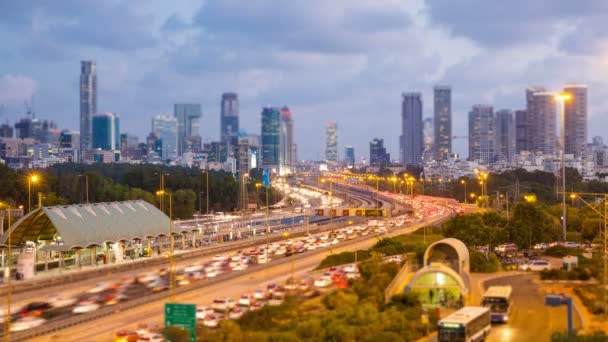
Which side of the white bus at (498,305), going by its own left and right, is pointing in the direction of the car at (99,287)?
right

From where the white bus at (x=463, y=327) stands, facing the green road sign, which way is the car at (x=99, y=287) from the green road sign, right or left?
right

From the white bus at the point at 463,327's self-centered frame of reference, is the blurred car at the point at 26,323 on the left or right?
on its right

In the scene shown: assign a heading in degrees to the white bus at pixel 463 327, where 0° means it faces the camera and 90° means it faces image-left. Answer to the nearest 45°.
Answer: approximately 45°

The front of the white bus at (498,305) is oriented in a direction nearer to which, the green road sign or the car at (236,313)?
the green road sign

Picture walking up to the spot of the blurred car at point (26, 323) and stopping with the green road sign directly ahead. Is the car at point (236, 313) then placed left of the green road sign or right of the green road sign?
left

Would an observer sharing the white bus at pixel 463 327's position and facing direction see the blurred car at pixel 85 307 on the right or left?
on its right

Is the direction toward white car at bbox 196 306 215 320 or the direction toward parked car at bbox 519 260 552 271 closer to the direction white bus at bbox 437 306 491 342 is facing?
the white car

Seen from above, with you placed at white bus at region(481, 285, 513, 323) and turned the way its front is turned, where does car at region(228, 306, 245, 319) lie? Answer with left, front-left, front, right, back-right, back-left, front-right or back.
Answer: right

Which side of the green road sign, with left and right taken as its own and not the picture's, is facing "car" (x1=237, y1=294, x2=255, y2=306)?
back

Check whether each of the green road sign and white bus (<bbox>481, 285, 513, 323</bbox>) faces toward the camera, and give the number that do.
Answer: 2

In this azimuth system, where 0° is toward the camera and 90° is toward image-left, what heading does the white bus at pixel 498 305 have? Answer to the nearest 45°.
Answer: approximately 0°
